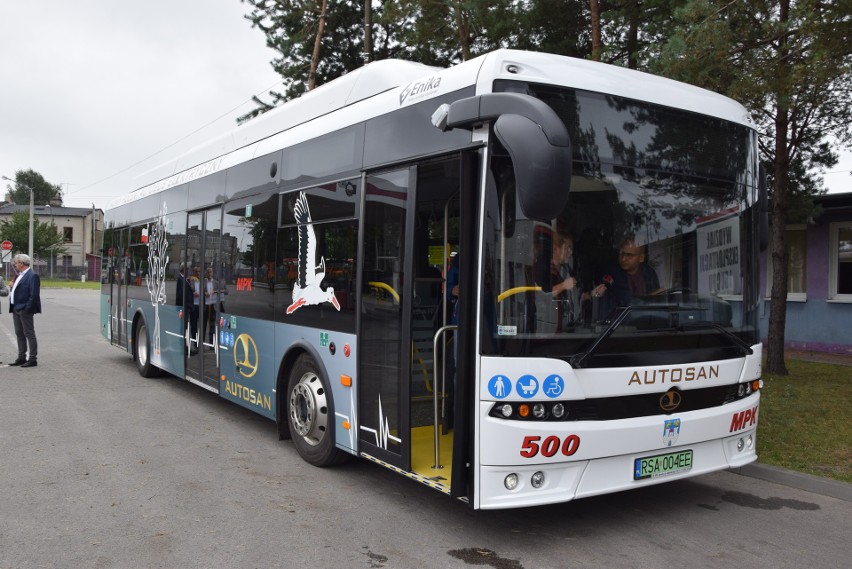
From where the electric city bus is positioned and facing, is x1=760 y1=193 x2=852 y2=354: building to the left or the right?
on its left

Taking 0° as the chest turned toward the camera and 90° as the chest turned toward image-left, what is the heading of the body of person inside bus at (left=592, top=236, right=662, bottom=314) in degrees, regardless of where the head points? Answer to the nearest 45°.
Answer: approximately 0°

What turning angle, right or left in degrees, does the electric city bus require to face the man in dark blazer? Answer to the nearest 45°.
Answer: approximately 180°

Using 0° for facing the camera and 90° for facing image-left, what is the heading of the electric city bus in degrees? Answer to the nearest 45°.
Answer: approximately 315°
